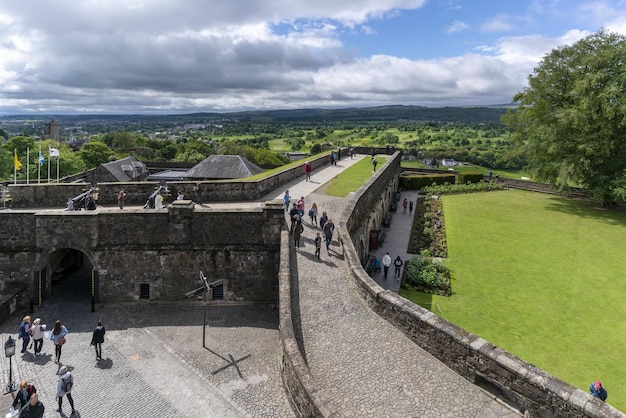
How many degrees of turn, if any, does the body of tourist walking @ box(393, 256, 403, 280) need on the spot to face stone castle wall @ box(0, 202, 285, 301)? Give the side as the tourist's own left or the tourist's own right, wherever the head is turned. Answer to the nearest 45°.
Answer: approximately 135° to the tourist's own left

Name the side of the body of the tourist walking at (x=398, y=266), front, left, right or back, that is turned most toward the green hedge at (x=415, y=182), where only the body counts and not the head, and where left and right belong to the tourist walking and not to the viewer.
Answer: front

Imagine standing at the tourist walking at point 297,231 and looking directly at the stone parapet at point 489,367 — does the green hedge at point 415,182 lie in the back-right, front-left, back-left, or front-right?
back-left

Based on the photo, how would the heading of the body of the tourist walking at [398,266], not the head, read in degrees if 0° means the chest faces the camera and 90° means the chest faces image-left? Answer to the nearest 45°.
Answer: approximately 180°

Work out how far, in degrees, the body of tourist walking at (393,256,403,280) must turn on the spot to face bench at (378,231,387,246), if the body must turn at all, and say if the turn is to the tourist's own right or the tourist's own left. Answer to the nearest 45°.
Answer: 0° — they already face it

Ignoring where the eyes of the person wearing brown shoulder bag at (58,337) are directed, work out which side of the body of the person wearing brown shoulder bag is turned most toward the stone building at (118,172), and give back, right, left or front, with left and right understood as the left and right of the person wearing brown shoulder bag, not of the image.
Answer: front

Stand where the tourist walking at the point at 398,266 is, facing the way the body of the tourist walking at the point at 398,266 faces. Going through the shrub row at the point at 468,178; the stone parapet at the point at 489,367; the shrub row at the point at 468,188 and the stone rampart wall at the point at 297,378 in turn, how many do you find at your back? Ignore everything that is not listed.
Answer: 2

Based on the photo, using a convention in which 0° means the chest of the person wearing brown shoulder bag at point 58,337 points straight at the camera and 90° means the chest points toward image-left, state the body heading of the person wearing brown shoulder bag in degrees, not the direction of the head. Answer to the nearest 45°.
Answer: approximately 180°

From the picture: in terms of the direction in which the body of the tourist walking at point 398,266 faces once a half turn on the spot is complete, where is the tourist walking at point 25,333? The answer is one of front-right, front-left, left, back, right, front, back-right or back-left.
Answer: front-right
